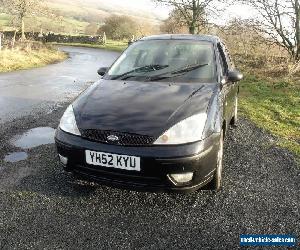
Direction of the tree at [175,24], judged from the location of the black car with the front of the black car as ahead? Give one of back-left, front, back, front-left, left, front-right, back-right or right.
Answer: back-right

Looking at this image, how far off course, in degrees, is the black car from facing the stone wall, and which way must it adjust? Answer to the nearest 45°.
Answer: approximately 135° to its right

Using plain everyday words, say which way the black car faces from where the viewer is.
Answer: facing the viewer and to the left of the viewer

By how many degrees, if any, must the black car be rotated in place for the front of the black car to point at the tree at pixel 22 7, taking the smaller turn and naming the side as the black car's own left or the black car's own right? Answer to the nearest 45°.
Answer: approximately 135° to the black car's own right
